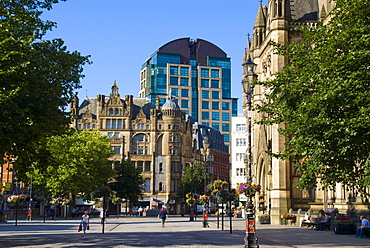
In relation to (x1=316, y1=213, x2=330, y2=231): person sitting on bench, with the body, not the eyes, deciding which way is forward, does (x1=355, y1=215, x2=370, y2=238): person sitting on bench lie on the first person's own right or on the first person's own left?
on the first person's own left

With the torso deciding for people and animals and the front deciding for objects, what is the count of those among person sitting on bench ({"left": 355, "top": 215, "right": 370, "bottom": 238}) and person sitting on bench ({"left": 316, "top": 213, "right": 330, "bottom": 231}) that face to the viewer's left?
2

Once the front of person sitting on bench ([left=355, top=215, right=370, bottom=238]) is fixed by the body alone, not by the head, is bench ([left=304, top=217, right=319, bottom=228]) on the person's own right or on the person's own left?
on the person's own right

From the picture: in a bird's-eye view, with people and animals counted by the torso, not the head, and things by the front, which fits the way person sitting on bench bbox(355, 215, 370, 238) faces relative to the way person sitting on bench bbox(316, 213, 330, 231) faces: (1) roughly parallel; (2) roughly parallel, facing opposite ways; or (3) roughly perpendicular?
roughly parallel

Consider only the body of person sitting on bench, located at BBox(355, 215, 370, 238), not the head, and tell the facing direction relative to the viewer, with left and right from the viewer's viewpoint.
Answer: facing to the left of the viewer

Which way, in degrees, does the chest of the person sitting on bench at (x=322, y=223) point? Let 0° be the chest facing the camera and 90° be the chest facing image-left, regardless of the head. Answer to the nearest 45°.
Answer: approximately 90°

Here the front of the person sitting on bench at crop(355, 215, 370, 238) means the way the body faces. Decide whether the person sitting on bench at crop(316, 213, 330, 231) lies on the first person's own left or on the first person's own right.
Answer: on the first person's own right
